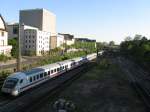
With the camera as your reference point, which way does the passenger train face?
facing the viewer and to the left of the viewer
